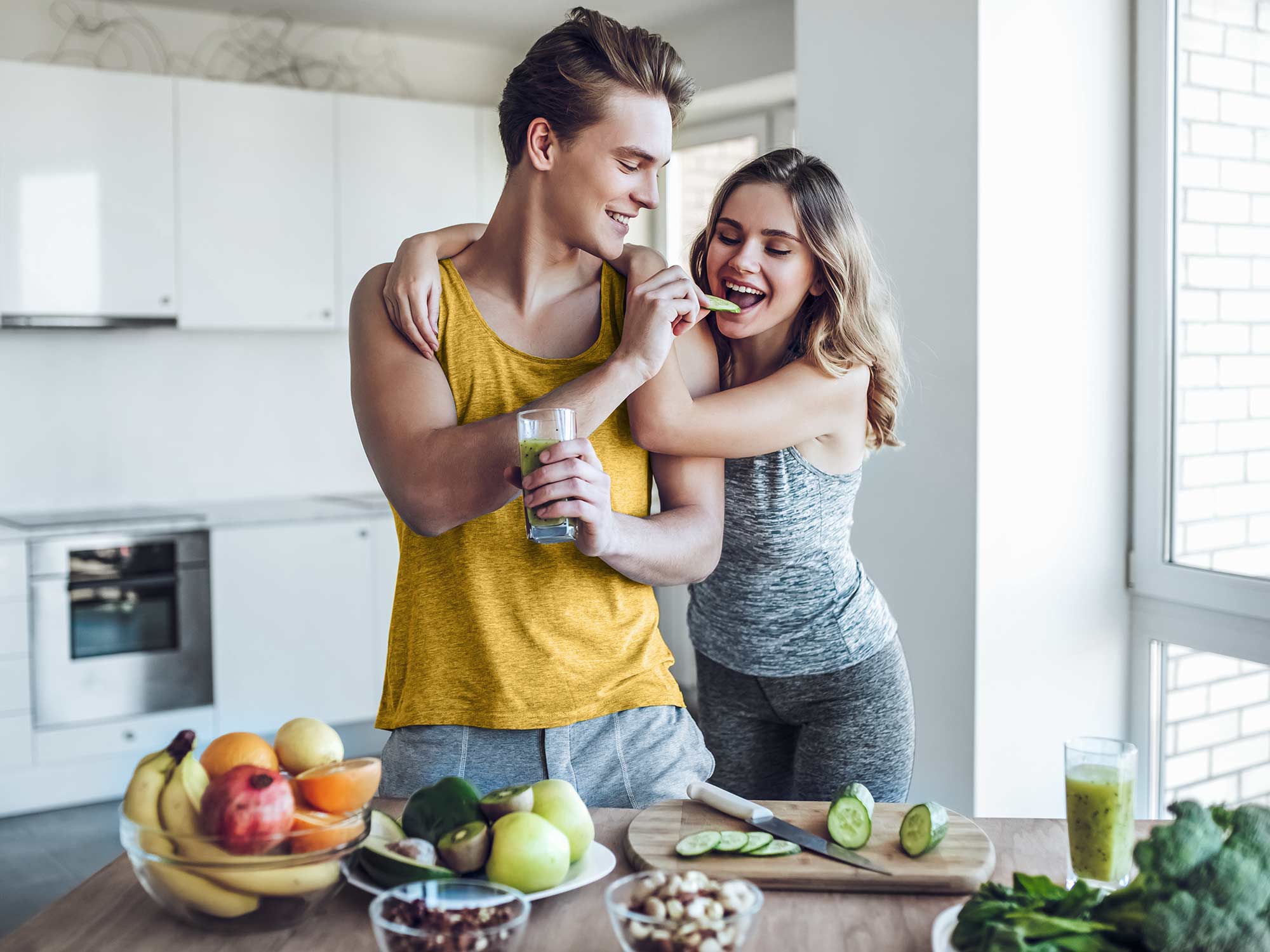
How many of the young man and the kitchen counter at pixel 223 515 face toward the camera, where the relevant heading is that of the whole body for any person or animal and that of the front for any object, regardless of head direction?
2

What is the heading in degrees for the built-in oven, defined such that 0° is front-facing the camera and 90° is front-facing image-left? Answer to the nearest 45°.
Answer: approximately 0°

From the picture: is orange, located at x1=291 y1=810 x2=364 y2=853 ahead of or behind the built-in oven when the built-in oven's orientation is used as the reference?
ahead

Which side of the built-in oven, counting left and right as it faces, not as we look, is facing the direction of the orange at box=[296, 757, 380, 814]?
front

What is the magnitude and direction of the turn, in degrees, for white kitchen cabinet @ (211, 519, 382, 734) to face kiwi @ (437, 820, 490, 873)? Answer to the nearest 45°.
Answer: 0° — it already faces it

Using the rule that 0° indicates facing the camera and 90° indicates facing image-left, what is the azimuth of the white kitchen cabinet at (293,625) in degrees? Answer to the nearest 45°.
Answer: approximately 0°

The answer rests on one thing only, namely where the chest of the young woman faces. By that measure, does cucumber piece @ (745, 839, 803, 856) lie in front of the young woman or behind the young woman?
in front
